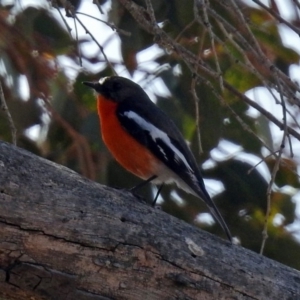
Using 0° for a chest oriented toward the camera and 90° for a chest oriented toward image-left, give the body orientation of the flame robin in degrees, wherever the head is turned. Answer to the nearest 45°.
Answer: approximately 90°
